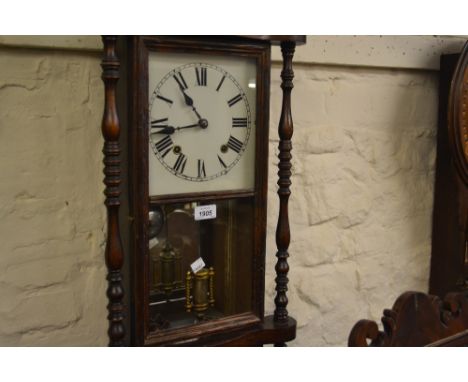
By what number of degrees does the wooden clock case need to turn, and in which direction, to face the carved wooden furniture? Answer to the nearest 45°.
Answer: approximately 45° to its left

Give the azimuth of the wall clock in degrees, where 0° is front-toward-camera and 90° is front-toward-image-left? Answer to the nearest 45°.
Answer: approximately 315°

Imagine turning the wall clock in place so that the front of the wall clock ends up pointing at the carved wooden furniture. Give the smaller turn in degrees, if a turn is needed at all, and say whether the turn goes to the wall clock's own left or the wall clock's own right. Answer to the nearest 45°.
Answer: approximately 45° to the wall clock's own left
